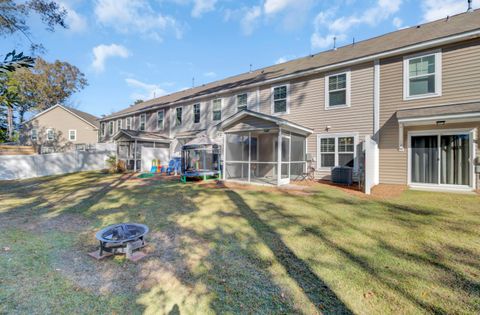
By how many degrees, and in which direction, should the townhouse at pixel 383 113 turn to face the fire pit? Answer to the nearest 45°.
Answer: approximately 180°

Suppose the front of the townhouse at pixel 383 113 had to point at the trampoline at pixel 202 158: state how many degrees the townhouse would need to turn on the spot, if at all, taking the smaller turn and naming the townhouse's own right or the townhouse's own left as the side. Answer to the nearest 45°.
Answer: approximately 135° to the townhouse's own left

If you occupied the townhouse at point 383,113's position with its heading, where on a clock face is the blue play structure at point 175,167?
The blue play structure is roughly at 8 o'clock from the townhouse.

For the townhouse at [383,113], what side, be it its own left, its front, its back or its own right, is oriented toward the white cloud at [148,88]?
left

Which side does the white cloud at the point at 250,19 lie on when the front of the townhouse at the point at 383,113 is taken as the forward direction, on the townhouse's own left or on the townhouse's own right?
on the townhouse's own left

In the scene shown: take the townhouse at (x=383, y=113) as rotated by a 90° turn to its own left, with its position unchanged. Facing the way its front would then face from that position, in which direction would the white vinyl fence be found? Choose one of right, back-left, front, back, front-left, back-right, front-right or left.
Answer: front-left

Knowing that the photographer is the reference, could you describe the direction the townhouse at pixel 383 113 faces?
facing away from the viewer and to the right of the viewer

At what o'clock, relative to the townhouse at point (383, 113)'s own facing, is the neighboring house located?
The neighboring house is roughly at 8 o'clock from the townhouse.
